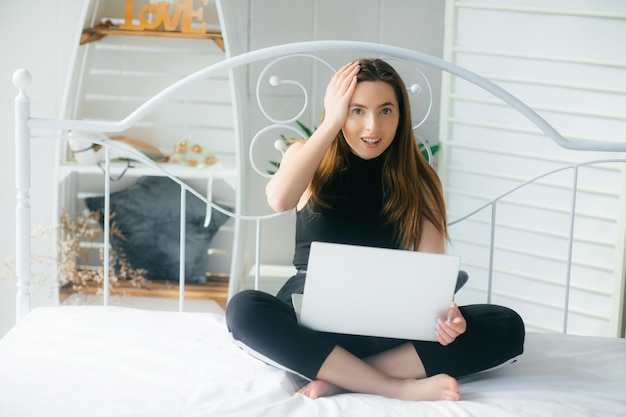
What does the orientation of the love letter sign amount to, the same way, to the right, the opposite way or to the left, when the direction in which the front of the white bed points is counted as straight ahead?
the same way

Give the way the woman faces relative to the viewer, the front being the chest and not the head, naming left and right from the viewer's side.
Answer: facing the viewer

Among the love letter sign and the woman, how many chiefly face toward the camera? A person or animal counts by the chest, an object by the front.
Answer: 2

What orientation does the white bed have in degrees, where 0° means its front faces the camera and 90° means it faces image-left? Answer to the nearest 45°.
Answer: approximately 0°

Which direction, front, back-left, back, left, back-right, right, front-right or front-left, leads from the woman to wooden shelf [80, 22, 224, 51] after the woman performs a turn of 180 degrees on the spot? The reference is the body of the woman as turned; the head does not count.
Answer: front-left

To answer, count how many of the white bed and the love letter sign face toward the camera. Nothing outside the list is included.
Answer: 2

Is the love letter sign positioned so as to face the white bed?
yes

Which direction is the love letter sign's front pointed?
toward the camera

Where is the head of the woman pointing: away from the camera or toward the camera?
toward the camera

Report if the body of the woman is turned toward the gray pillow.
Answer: no

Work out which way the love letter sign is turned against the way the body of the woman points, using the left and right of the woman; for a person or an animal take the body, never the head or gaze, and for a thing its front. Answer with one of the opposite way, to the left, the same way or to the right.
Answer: the same way

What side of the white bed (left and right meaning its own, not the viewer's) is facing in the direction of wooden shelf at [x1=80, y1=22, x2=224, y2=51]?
back
